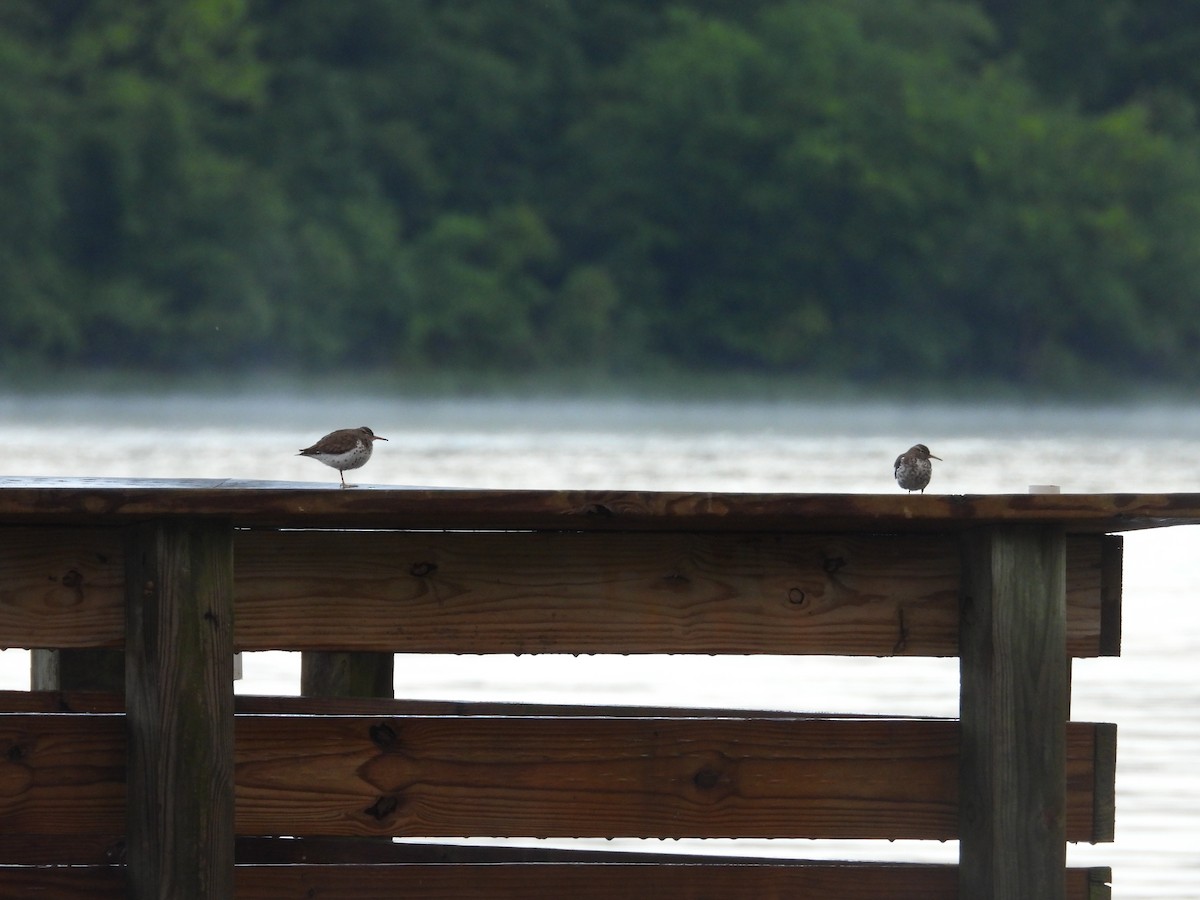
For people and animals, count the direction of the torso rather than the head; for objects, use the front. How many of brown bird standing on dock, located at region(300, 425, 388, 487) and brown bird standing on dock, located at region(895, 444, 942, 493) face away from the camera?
0

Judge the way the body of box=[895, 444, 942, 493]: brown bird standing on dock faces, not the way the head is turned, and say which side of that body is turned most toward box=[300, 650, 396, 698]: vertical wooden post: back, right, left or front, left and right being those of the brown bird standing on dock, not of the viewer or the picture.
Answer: right

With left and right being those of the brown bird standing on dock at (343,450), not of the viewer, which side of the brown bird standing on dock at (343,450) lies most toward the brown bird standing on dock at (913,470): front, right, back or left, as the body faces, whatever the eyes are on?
front

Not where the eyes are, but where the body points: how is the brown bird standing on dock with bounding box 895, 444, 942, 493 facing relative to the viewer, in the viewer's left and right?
facing the viewer and to the right of the viewer

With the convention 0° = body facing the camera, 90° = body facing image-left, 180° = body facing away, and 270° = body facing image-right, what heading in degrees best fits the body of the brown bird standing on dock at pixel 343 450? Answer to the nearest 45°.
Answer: approximately 270°

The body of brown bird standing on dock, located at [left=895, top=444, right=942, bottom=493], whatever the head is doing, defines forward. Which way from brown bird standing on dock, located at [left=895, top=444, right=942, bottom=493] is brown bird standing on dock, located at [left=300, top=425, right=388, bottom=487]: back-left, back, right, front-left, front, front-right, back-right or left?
back-right
